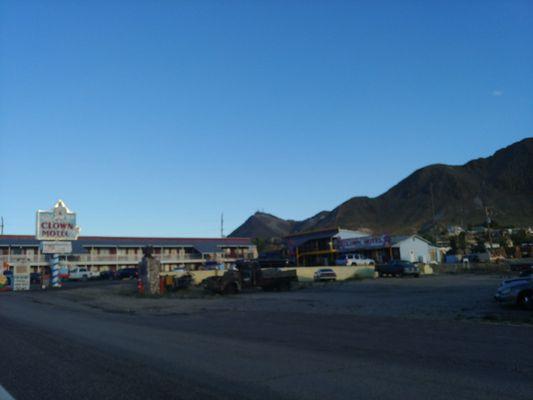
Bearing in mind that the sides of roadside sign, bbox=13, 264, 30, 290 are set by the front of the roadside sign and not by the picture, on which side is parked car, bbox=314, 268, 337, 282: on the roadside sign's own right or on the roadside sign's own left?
on the roadside sign's own left

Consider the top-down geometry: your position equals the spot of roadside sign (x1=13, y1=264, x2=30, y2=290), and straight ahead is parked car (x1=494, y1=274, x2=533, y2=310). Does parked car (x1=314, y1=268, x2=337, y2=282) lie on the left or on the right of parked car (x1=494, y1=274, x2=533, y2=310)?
left

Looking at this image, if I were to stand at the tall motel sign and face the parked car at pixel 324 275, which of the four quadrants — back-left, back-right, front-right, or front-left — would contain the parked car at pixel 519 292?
front-right

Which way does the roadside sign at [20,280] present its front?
toward the camera

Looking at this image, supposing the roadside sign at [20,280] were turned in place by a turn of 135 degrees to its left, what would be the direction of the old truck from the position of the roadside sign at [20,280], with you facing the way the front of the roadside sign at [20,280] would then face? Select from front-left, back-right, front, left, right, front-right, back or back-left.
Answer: right

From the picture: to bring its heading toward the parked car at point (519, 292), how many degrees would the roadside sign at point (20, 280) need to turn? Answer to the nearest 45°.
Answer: approximately 45° to its left

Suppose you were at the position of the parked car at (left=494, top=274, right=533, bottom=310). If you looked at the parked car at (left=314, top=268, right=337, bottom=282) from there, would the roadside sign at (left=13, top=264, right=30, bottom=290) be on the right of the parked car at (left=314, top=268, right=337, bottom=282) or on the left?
left

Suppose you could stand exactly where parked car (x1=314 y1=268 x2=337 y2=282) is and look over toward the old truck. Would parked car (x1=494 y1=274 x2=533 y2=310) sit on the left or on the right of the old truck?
left
